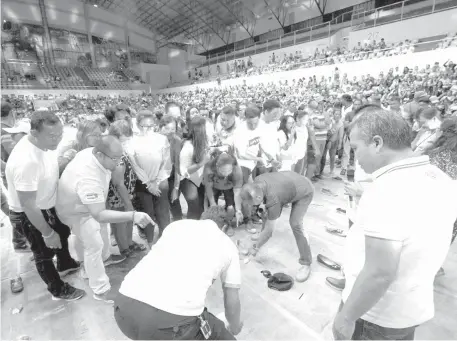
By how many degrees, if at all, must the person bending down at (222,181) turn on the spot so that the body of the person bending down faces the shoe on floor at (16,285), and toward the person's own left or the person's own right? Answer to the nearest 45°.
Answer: approximately 90° to the person's own right

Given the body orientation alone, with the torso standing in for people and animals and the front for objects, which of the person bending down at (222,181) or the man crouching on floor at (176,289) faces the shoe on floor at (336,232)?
the man crouching on floor

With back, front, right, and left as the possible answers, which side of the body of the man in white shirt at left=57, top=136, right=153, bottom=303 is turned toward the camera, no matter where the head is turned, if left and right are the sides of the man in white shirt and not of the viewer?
right

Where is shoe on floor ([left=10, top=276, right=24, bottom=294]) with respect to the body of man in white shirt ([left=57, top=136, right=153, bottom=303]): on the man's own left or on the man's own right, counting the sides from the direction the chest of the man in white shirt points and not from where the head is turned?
on the man's own left

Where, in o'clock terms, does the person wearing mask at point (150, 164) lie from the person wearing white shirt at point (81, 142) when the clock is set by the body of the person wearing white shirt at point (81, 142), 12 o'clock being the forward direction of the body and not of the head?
the person wearing mask at point (150, 164) is roughly at 11 o'clock from the person wearing white shirt at point (81, 142).

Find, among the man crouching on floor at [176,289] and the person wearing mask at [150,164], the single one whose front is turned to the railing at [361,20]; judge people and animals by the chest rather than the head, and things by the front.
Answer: the man crouching on floor

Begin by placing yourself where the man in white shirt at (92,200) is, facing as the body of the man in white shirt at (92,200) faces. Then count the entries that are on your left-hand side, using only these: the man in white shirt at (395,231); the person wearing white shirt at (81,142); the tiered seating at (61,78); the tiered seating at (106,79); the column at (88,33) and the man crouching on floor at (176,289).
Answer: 4

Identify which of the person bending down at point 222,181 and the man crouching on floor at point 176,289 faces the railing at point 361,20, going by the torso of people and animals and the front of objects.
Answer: the man crouching on floor

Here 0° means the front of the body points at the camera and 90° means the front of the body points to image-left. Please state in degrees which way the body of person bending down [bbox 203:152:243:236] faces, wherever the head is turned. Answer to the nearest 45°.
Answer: approximately 0°

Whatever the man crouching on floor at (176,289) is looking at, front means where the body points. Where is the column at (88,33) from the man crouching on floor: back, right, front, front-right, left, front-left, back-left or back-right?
front-left

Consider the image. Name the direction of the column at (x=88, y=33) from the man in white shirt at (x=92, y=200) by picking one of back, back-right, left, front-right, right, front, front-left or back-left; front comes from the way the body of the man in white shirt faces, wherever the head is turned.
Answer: left

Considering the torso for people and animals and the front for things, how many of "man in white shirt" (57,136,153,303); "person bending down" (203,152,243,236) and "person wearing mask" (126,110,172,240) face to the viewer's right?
1

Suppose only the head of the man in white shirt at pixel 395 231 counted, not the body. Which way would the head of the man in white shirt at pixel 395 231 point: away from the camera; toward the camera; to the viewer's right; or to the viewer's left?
to the viewer's left
